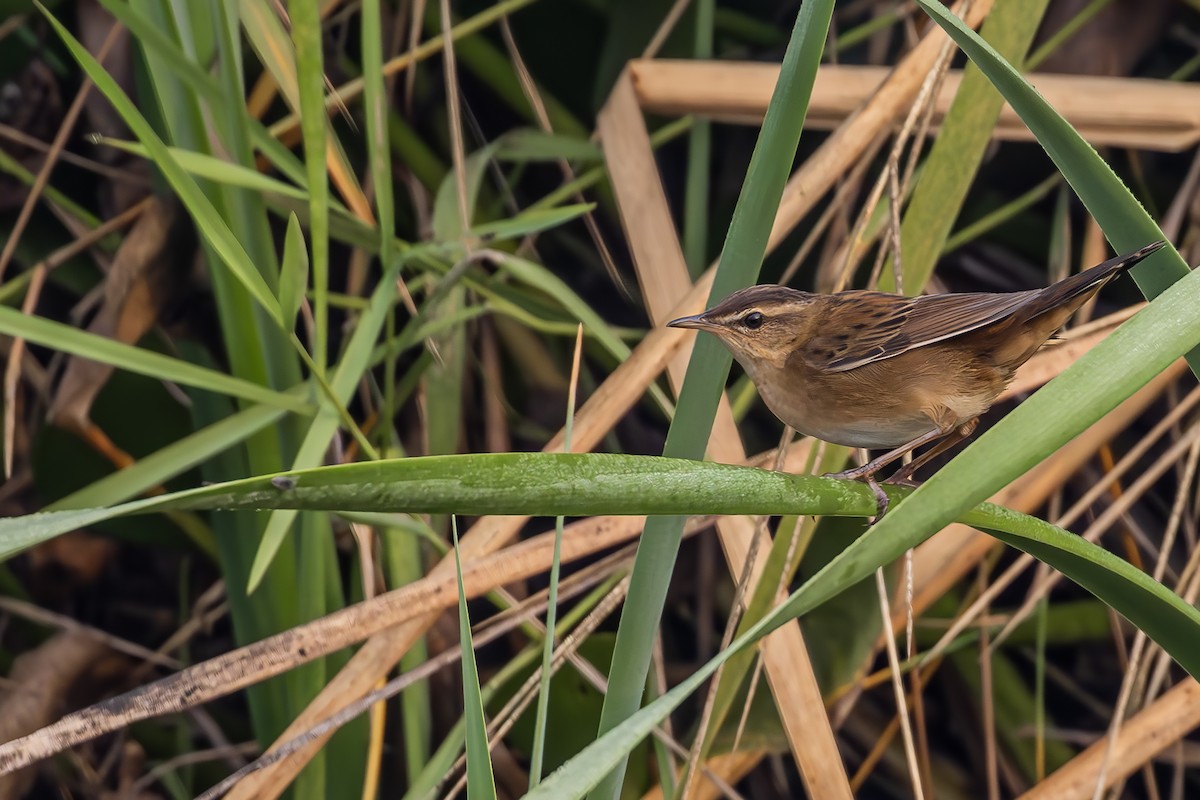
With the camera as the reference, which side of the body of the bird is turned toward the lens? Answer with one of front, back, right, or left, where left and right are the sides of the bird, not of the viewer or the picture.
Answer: left
